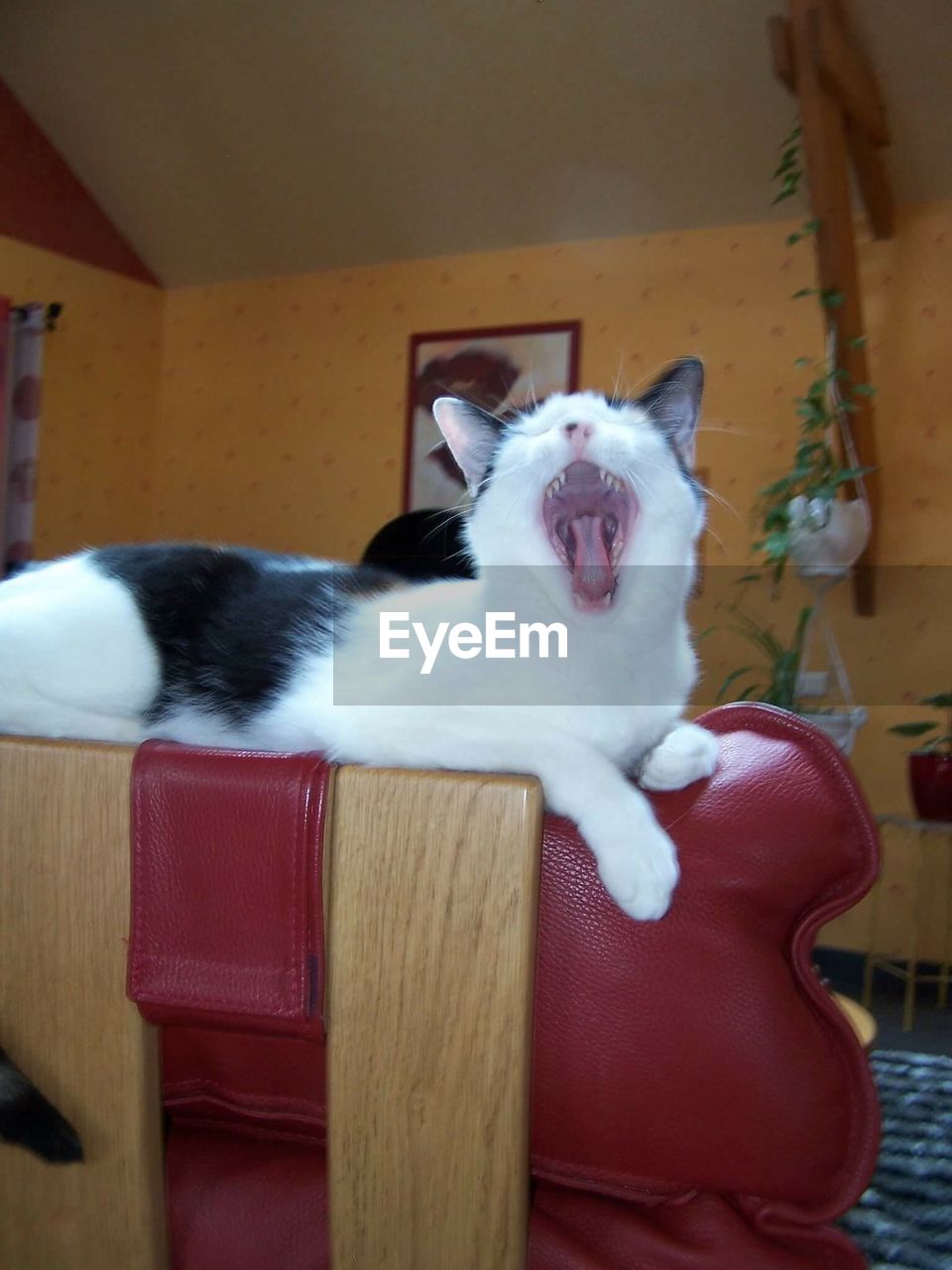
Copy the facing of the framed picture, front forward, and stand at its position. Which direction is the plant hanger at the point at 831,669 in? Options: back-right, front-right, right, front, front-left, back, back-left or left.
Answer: front-left

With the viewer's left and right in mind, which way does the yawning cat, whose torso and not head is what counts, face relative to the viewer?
facing the viewer and to the right of the viewer

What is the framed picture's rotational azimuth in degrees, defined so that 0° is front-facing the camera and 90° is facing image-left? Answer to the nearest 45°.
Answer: approximately 0°

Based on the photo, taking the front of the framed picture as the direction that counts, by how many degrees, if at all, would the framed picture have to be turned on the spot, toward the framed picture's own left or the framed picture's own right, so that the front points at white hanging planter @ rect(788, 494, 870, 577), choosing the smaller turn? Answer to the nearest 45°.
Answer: approximately 45° to the framed picture's own left

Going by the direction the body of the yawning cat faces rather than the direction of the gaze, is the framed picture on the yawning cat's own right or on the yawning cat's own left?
on the yawning cat's own left

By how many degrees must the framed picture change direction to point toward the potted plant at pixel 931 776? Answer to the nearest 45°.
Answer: approximately 45° to its left

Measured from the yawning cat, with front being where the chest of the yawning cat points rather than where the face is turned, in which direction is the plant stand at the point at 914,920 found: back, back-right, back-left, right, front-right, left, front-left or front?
left

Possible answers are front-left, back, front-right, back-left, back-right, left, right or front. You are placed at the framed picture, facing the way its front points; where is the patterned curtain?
right

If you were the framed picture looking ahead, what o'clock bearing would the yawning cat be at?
The yawning cat is roughly at 12 o'clock from the framed picture.

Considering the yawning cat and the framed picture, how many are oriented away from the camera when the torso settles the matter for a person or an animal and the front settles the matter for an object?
0

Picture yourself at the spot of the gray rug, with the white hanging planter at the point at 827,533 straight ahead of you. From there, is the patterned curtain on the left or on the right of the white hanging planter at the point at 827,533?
left
